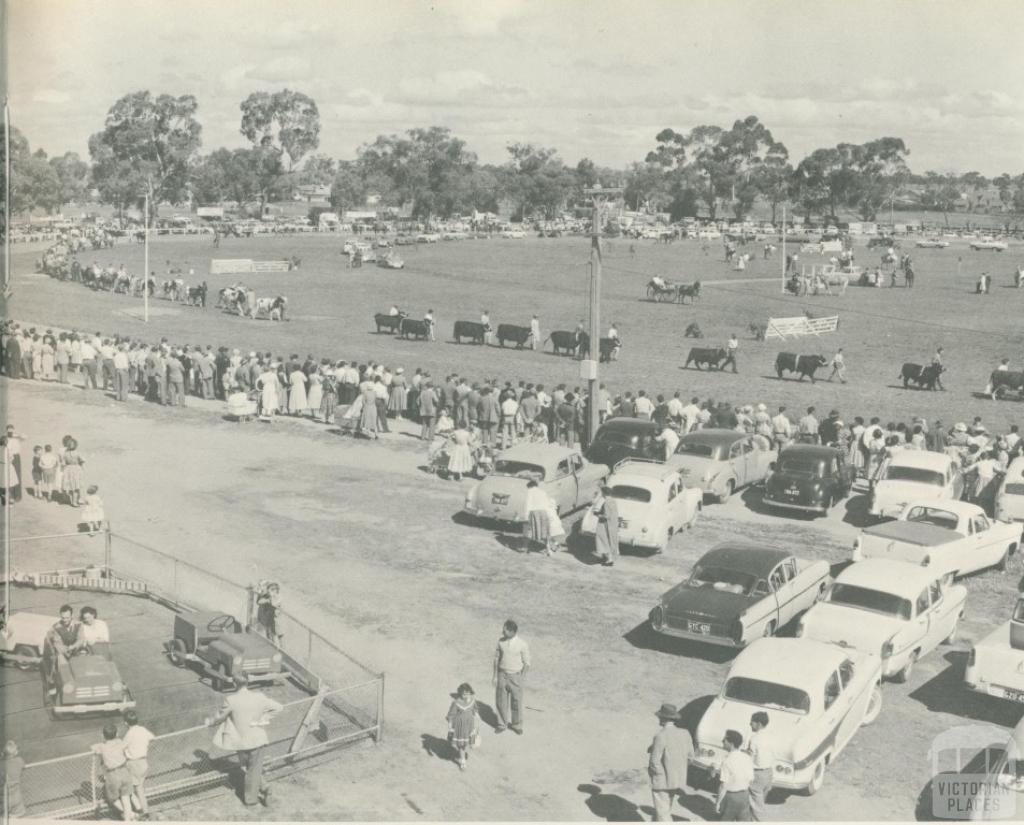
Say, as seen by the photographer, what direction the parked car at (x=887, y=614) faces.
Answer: facing away from the viewer and to the right of the viewer

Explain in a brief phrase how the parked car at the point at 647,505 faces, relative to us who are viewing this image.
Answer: facing away from the viewer and to the right of the viewer

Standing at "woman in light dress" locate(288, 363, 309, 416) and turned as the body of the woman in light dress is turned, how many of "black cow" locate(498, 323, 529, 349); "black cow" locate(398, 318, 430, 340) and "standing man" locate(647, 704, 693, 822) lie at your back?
1

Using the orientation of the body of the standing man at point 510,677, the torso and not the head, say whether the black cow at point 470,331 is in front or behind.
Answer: behind

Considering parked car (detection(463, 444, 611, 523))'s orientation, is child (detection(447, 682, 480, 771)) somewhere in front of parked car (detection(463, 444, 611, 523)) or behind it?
behind

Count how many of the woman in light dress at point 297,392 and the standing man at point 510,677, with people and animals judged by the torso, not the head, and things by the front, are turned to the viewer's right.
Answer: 0

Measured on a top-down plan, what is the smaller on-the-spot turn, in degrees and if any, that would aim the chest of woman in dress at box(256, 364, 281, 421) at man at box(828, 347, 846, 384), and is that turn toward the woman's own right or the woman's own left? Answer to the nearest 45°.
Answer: approximately 90° to the woman's own right
